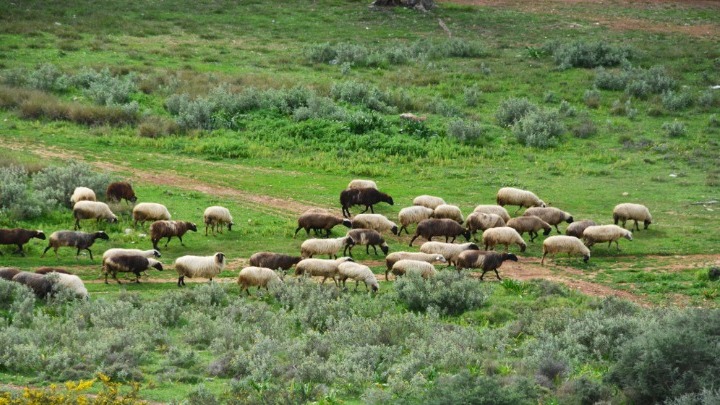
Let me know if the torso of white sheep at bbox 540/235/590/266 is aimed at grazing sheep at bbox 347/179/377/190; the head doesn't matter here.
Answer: no

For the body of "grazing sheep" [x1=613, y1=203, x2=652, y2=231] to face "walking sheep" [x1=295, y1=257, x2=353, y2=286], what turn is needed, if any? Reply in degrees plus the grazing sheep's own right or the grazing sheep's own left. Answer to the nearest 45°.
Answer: approximately 135° to the grazing sheep's own right

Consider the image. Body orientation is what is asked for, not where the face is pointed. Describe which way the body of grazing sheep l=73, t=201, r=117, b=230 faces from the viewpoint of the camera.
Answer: to the viewer's right

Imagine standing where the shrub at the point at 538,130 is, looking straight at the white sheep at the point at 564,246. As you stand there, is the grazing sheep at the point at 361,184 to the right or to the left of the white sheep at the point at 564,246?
right

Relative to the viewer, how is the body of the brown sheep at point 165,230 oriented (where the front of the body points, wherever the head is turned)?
to the viewer's right

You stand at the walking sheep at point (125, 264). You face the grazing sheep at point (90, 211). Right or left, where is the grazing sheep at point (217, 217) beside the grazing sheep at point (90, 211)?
right

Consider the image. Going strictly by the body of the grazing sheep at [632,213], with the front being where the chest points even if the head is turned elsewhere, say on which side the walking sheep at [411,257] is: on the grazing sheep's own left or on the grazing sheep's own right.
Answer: on the grazing sheep's own right

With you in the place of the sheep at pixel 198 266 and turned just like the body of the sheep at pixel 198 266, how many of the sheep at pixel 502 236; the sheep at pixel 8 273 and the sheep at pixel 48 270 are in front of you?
1

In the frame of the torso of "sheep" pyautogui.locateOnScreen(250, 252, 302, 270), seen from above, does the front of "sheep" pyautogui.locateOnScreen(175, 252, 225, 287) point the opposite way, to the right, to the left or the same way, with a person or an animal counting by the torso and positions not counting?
the same way

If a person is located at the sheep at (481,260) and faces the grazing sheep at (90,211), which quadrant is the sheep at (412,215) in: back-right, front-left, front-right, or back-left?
front-right

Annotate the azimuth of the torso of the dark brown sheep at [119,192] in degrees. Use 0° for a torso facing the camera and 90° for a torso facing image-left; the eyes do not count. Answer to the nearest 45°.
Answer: approximately 270°

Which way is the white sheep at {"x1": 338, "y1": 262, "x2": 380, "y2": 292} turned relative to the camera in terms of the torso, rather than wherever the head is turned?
to the viewer's right
